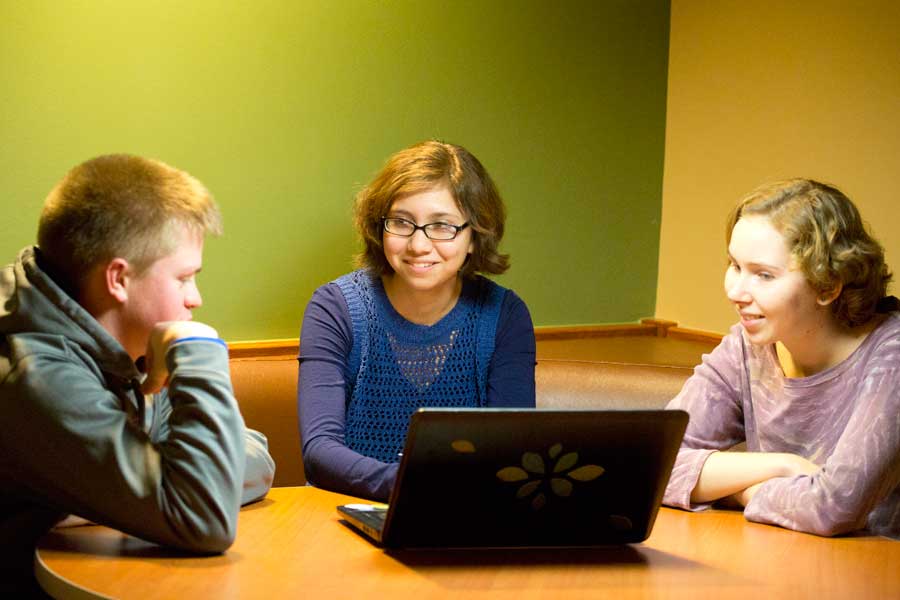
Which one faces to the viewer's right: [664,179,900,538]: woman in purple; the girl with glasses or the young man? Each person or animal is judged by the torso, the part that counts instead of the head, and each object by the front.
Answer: the young man

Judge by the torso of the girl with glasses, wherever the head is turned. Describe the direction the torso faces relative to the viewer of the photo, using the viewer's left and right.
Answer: facing the viewer

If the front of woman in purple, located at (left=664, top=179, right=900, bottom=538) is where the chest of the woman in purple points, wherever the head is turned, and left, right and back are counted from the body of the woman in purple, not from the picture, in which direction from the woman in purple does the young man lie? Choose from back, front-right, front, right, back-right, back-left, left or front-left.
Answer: front

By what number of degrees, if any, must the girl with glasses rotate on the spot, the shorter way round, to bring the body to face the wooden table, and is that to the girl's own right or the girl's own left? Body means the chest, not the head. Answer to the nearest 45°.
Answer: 0° — they already face it

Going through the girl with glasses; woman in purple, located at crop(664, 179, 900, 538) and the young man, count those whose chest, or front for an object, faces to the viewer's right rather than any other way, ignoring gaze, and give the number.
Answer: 1

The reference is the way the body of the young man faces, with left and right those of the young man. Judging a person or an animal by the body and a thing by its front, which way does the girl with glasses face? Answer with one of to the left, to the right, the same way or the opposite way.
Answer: to the right

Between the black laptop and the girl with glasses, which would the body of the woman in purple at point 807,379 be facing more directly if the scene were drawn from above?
the black laptop

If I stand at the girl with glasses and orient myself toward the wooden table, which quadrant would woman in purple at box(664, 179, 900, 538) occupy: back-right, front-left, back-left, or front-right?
front-left

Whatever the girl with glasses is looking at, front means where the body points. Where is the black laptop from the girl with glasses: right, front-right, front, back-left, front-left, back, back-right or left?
front

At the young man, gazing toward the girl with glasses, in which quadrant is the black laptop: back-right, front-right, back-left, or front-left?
front-right

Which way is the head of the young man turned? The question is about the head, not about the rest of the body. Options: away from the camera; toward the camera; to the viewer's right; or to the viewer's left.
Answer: to the viewer's right

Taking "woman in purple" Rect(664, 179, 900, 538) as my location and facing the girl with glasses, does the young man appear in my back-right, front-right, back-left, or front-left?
front-left

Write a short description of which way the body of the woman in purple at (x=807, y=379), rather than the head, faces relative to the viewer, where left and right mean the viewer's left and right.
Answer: facing the viewer and to the left of the viewer

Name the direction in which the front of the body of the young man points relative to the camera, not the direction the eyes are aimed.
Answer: to the viewer's right

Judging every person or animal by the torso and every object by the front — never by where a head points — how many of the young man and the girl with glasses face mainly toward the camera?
1

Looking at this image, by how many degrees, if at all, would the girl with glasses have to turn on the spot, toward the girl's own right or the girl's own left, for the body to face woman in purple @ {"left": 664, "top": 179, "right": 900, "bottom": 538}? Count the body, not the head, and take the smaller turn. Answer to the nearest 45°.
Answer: approximately 45° to the girl's own left

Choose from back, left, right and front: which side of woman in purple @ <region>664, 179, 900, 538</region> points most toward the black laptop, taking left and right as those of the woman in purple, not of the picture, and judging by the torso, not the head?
front

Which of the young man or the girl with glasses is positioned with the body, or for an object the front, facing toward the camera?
the girl with glasses
